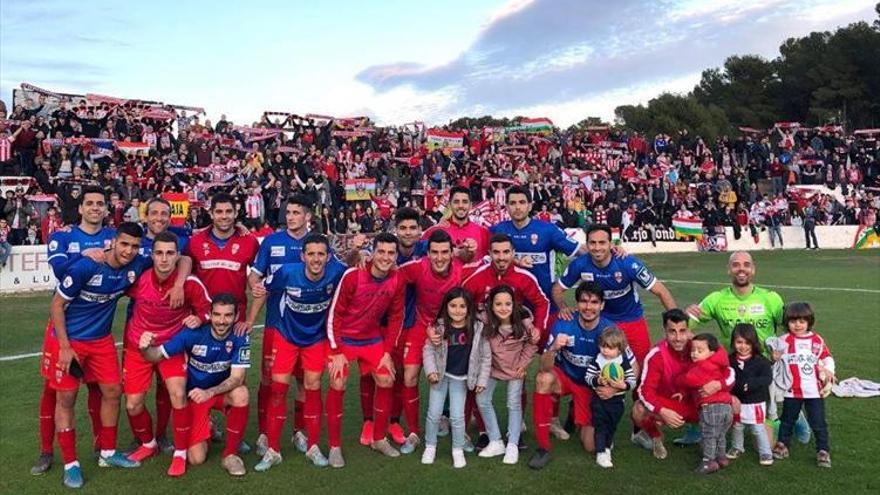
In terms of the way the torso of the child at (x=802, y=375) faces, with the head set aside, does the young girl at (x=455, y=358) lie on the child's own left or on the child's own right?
on the child's own right

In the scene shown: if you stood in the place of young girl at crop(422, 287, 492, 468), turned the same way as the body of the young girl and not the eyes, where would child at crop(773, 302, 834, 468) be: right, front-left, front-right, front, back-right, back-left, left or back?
left

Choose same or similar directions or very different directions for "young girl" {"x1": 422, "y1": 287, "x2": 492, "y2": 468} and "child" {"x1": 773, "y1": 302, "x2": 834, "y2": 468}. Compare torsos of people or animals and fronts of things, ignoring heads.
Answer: same or similar directions

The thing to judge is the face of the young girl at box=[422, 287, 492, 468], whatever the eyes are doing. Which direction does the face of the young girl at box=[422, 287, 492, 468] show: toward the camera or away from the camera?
toward the camera

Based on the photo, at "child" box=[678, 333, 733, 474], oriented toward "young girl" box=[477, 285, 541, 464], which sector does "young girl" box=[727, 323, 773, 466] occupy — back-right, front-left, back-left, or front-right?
back-right

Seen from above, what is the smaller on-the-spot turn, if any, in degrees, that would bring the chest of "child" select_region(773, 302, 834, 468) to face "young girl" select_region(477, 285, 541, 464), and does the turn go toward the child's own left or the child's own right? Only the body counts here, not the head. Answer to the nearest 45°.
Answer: approximately 90° to the child's own right

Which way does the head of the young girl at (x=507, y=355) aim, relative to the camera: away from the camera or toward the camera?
toward the camera

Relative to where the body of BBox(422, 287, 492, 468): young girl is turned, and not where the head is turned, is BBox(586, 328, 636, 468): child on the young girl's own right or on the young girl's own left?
on the young girl's own left

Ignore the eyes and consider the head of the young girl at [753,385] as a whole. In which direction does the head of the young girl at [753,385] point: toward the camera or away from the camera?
toward the camera

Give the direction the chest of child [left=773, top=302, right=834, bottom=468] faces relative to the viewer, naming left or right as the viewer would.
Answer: facing the viewer

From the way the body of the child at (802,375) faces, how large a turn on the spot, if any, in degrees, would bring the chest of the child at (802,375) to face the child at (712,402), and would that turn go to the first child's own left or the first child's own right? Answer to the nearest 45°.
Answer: approximately 45° to the first child's own right

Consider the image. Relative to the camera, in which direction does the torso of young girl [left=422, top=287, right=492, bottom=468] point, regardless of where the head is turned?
toward the camera

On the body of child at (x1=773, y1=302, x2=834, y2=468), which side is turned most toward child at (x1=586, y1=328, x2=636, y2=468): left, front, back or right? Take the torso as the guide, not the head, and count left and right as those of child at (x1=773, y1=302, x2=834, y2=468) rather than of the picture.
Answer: right

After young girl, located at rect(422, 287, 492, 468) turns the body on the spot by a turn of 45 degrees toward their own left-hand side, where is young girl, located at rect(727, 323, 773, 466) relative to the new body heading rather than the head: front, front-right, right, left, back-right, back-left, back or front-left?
front-left
